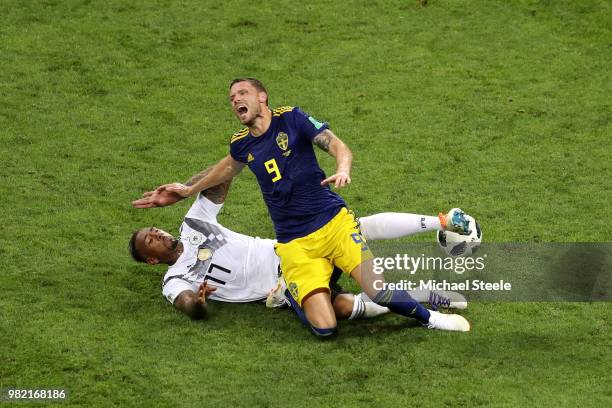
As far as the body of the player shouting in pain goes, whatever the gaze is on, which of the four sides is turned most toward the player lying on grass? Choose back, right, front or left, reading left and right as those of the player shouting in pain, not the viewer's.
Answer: right

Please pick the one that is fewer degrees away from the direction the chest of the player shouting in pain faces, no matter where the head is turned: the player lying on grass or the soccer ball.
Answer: the player lying on grass

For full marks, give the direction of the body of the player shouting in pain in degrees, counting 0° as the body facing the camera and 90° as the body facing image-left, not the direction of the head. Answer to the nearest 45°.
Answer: approximately 45°

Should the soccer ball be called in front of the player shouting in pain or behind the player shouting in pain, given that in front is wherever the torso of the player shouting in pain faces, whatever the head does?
behind
